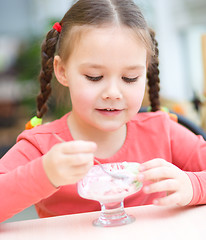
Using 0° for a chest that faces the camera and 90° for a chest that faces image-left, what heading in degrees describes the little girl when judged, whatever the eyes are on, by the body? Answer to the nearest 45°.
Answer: approximately 0°
